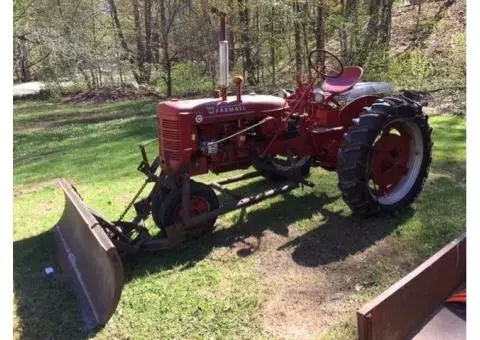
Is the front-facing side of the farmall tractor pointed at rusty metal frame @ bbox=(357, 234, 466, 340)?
no

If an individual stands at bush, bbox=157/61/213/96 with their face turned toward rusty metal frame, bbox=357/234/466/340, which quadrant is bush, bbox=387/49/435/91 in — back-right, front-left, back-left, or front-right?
front-left

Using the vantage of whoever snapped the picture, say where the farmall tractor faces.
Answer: facing the viewer and to the left of the viewer

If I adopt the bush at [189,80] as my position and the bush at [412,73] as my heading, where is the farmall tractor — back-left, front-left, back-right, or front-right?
front-right

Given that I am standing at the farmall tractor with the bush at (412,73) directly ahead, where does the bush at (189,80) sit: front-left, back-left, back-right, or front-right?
front-left

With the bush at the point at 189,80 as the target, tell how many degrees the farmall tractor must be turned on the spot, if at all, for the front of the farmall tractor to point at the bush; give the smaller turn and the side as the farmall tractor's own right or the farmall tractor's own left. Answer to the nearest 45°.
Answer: approximately 135° to the farmall tractor's own right

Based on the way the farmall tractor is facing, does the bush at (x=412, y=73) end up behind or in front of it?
behind
